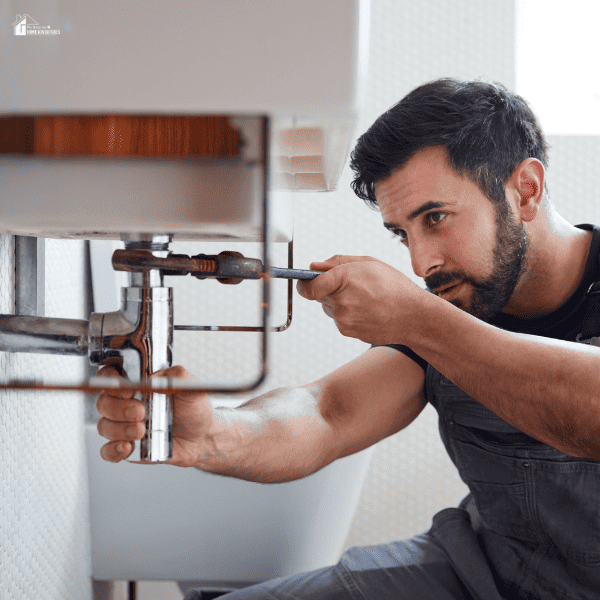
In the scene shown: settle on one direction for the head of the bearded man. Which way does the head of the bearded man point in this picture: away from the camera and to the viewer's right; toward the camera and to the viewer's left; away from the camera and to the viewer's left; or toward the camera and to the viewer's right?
toward the camera and to the viewer's left
